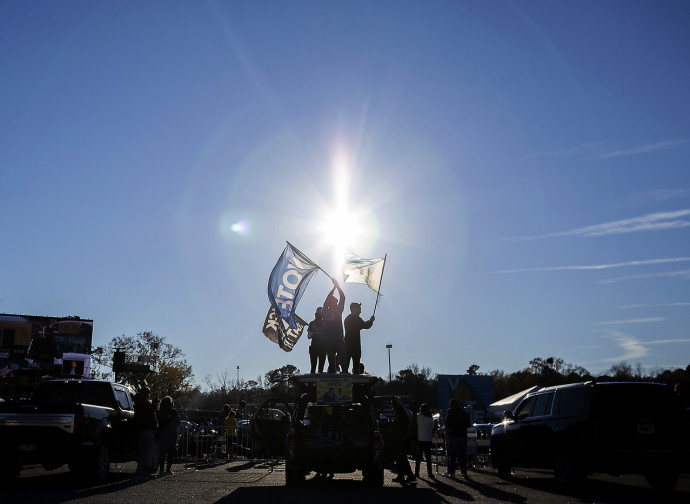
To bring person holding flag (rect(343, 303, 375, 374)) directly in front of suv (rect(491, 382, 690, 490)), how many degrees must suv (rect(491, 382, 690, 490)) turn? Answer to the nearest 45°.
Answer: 0° — it already faces them

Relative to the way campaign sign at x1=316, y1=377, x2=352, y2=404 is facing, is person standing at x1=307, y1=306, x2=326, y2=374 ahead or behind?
behind

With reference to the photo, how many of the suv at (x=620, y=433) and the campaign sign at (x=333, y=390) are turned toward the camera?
1

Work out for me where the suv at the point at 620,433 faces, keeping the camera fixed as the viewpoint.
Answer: facing away from the viewer and to the left of the viewer

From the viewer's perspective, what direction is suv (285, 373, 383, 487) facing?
away from the camera
